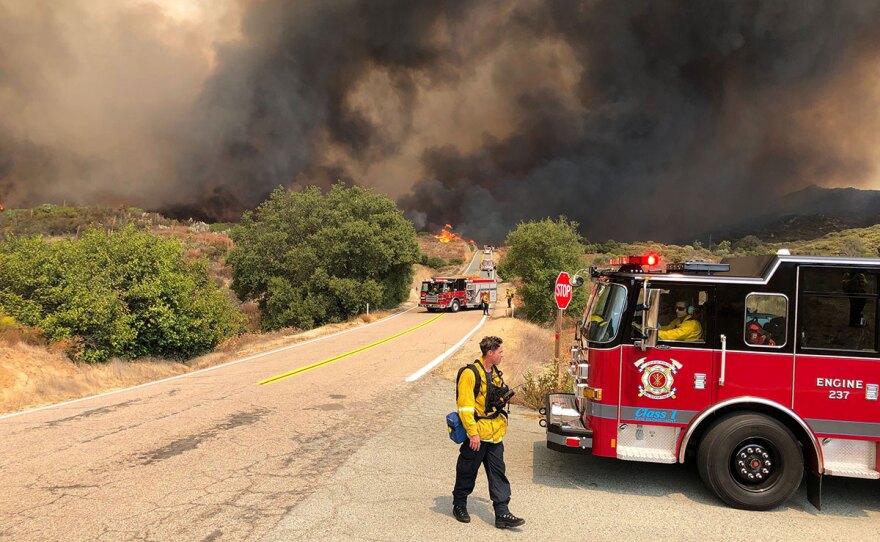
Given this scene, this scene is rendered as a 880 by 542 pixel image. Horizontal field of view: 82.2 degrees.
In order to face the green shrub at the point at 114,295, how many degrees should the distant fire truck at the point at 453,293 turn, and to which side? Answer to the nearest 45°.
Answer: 0° — it already faces it

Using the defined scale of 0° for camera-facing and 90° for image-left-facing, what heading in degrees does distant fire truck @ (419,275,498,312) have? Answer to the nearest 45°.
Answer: approximately 45°

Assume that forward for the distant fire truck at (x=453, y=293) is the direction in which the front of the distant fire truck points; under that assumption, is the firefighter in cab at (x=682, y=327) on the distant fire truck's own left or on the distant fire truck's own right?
on the distant fire truck's own left

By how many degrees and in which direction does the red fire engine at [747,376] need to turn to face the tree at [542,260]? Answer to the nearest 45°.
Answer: approximately 90° to its right

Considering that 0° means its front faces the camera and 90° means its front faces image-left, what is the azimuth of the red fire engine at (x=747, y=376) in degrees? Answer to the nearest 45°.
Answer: approximately 90°

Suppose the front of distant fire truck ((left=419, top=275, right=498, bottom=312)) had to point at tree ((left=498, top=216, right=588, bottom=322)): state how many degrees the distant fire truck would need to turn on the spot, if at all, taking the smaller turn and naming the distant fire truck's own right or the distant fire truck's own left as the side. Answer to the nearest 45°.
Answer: approximately 90° to the distant fire truck's own left
